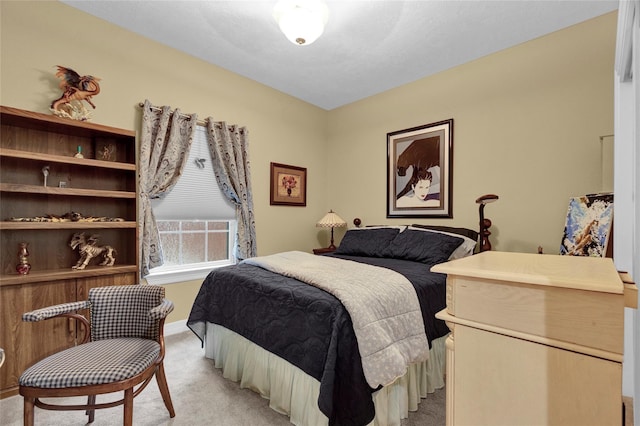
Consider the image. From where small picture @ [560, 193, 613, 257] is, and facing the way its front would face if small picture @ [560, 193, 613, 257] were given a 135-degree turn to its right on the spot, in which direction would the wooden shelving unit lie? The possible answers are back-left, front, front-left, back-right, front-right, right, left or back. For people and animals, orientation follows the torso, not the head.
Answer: back-left

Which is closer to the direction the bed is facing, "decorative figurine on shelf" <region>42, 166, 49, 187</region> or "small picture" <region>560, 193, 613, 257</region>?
the decorative figurine on shelf

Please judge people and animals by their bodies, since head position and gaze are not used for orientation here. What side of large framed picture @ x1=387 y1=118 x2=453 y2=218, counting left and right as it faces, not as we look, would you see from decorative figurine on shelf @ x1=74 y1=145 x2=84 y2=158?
front

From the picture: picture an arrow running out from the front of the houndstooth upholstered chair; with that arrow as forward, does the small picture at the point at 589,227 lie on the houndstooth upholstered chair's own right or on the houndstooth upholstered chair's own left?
on the houndstooth upholstered chair's own left

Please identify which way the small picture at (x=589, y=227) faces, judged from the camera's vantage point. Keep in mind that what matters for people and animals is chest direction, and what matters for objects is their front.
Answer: facing the viewer and to the left of the viewer

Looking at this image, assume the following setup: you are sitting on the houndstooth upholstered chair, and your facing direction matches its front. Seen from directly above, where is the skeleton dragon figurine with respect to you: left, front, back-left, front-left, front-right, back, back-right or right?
back-right

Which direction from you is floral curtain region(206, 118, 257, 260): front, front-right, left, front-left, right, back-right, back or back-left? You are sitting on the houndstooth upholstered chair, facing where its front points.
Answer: back

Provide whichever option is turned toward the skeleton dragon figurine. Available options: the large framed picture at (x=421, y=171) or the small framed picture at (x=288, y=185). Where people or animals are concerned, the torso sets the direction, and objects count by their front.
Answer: the large framed picture

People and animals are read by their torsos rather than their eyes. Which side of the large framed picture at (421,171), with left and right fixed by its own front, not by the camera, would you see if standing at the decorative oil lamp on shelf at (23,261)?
front

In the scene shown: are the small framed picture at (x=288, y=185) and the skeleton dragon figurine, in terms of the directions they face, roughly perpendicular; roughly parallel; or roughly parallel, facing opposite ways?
roughly perpendicular
